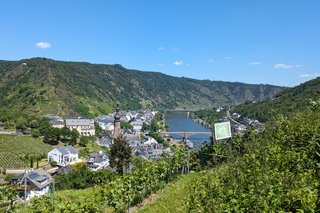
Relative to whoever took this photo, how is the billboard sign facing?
facing the viewer

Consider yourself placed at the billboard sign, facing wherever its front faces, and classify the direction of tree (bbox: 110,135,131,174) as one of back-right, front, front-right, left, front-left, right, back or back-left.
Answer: back-right
